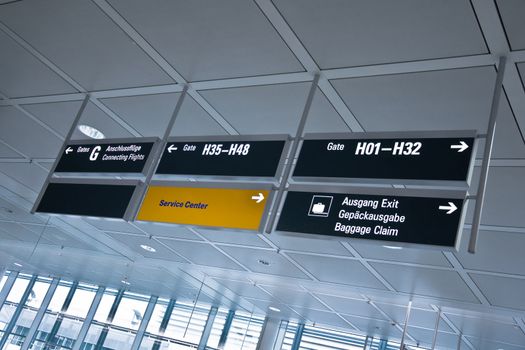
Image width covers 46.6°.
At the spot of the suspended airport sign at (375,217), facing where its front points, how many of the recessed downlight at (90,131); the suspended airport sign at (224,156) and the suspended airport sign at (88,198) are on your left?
0

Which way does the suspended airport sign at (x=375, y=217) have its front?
toward the camera

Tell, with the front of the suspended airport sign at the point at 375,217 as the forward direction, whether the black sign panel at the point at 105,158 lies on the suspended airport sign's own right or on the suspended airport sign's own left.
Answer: on the suspended airport sign's own right

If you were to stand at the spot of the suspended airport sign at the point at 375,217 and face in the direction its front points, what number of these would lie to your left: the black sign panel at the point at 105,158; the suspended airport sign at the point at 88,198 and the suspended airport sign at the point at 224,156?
0

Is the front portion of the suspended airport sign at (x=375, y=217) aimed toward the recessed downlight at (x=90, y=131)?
no

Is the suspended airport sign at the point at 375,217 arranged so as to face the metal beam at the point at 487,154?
no

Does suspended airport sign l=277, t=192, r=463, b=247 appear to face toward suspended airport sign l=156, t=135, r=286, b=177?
no
